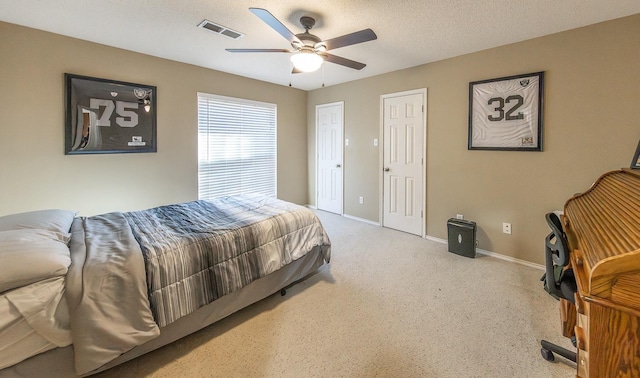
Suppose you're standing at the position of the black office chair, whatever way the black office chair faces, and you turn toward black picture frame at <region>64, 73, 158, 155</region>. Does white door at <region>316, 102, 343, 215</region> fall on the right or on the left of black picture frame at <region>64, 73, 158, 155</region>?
right

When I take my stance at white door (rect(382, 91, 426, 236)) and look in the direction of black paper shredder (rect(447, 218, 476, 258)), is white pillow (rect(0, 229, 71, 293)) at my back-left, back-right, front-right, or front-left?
front-right

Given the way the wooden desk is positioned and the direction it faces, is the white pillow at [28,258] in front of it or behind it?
in front

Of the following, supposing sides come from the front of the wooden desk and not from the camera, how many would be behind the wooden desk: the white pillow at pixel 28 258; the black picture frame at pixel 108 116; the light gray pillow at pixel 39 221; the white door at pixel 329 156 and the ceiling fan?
0

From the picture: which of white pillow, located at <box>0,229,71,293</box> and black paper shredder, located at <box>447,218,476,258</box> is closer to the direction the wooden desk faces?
the white pillow

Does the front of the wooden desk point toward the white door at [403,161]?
no

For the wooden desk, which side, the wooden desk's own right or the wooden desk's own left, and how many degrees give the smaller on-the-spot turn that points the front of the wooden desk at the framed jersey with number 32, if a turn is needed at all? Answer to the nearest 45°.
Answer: approximately 90° to the wooden desk's own right

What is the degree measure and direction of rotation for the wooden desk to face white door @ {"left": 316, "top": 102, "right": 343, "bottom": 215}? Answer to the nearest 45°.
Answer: approximately 45° to its right

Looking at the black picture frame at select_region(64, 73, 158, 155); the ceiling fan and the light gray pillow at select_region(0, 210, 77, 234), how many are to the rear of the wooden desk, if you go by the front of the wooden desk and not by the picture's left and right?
0

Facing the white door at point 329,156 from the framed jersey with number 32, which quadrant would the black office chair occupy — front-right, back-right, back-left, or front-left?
back-left

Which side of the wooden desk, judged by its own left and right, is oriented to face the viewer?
left

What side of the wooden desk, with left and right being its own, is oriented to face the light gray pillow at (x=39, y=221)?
front

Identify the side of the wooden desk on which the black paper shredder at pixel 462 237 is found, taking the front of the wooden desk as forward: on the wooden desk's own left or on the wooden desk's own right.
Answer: on the wooden desk's own right
